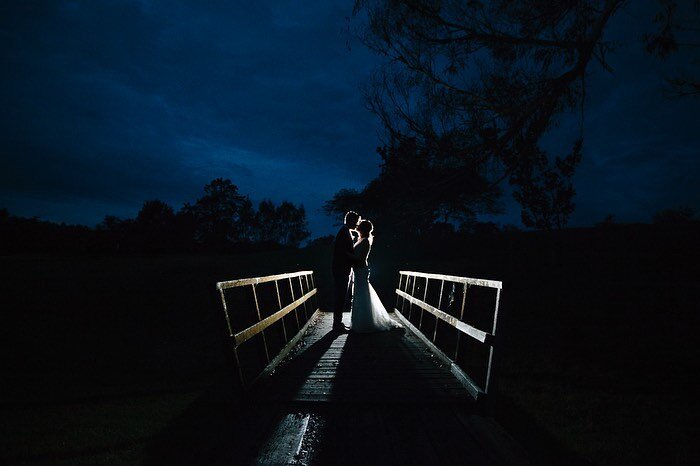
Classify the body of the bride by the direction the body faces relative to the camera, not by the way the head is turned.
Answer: to the viewer's left

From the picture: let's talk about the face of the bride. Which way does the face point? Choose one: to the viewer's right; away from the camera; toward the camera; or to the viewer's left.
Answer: to the viewer's left

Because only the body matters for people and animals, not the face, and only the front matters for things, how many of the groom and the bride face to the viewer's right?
1

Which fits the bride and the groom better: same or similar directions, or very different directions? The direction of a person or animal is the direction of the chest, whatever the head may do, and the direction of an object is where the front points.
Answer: very different directions

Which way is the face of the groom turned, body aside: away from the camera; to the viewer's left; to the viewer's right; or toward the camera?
to the viewer's right

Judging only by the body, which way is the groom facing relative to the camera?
to the viewer's right
